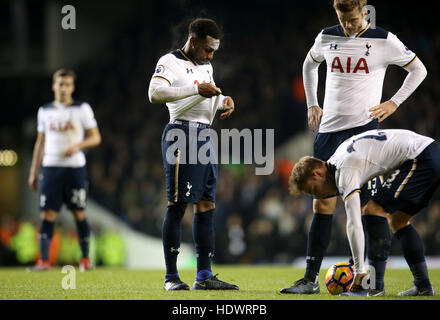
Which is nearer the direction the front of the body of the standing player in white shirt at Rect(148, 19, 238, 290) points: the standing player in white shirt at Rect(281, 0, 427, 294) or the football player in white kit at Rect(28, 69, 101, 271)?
the standing player in white shirt

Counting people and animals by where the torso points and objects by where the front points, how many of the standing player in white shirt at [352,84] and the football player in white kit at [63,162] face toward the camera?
2

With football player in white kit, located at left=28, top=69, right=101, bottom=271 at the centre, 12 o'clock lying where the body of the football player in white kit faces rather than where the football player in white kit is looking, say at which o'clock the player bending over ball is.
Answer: The player bending over ball is roughly at 11 o'clock from the football player in white kit.

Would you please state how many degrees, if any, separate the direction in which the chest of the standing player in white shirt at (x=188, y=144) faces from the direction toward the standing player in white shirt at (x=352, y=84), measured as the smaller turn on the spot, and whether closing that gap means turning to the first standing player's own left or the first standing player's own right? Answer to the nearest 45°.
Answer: approximately 45° to the first standing player's own left

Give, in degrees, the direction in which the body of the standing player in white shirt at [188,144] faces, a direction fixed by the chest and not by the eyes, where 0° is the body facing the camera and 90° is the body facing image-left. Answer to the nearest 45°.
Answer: approximately 315°

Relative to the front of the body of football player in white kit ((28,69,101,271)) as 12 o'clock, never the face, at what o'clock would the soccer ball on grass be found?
The soccer ball on grass is roughly at 11 o'clock from the football player in white kit.

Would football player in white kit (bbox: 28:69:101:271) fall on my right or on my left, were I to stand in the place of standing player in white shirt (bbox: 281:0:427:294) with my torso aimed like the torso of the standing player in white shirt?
on my right

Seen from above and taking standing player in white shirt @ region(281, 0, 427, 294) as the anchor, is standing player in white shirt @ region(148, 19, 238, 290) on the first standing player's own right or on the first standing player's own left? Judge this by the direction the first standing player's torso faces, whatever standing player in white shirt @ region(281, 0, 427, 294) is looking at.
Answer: on the first standing player's own right

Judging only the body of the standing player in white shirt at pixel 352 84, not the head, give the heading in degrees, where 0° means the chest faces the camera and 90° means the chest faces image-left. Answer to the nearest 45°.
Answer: approximately 0°
